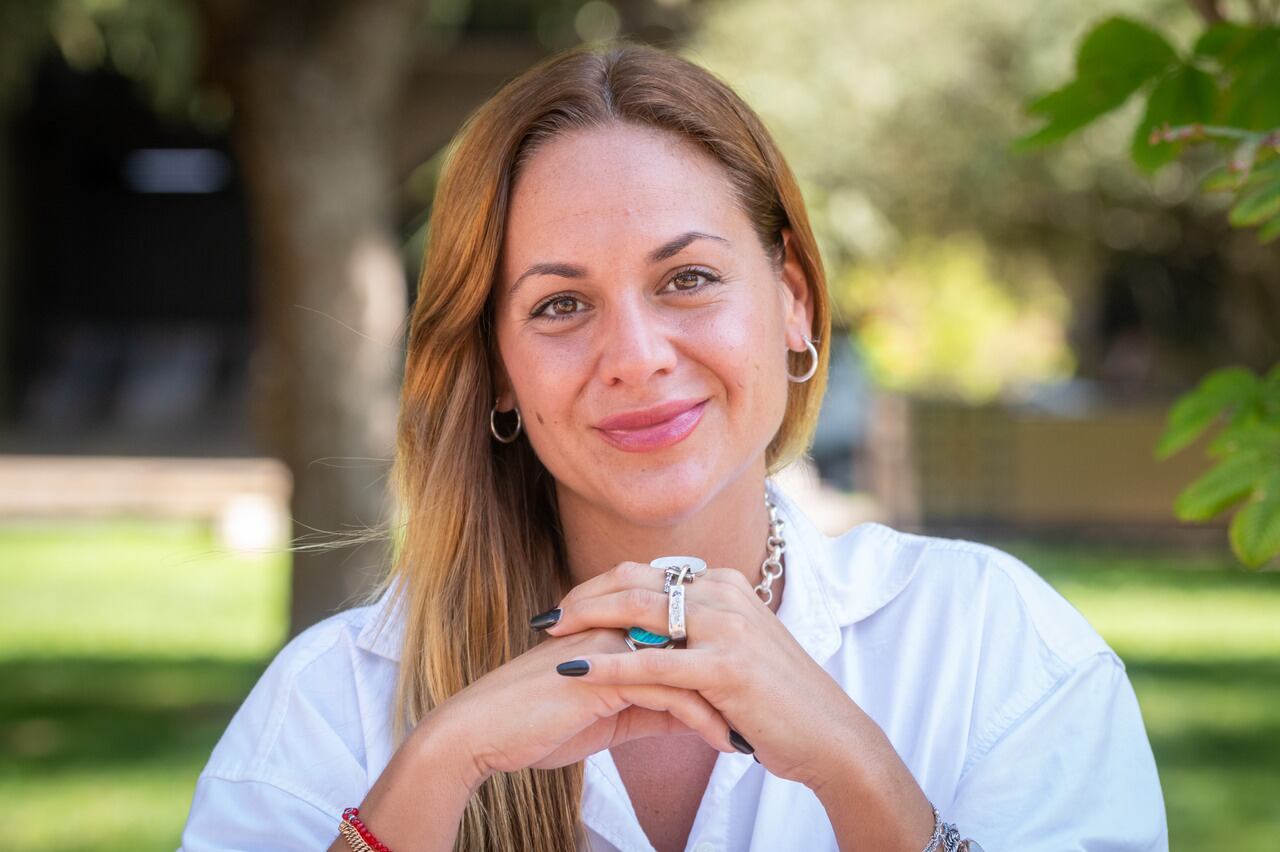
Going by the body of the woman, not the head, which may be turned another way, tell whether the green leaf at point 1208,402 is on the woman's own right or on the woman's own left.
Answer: on the woman's own left

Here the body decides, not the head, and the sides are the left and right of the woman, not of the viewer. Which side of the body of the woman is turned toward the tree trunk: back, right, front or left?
back

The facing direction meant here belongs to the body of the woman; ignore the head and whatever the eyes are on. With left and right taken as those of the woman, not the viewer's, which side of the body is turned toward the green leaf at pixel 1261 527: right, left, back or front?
left

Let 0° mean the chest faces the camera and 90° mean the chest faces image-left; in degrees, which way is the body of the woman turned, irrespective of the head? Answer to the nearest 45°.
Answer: approximately 0°

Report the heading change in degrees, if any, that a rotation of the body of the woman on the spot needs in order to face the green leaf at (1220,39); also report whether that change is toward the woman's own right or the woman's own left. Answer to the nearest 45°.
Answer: approximately 90° to the woman's own left

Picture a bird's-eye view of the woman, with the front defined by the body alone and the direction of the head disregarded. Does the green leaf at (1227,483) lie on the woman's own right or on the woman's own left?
on the woman's own left

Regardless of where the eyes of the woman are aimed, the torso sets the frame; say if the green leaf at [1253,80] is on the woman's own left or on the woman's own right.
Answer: on the woman's own left

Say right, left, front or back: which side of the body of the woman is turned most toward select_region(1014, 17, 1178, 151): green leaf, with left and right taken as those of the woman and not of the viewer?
left
